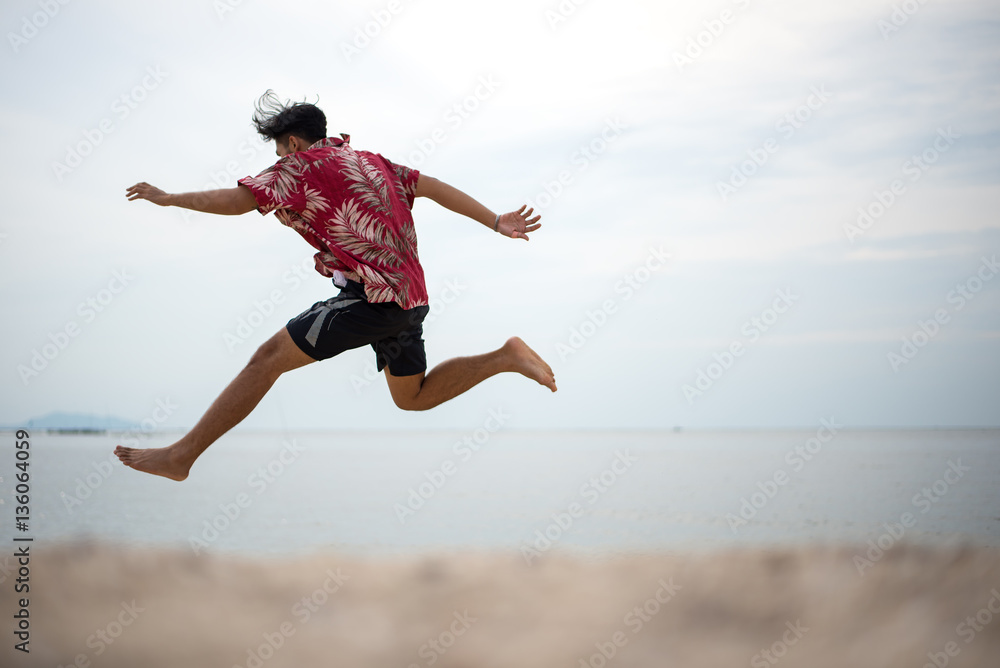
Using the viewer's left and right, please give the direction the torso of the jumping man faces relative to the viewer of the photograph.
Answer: facing away from the viewer and to the left of the viewer
